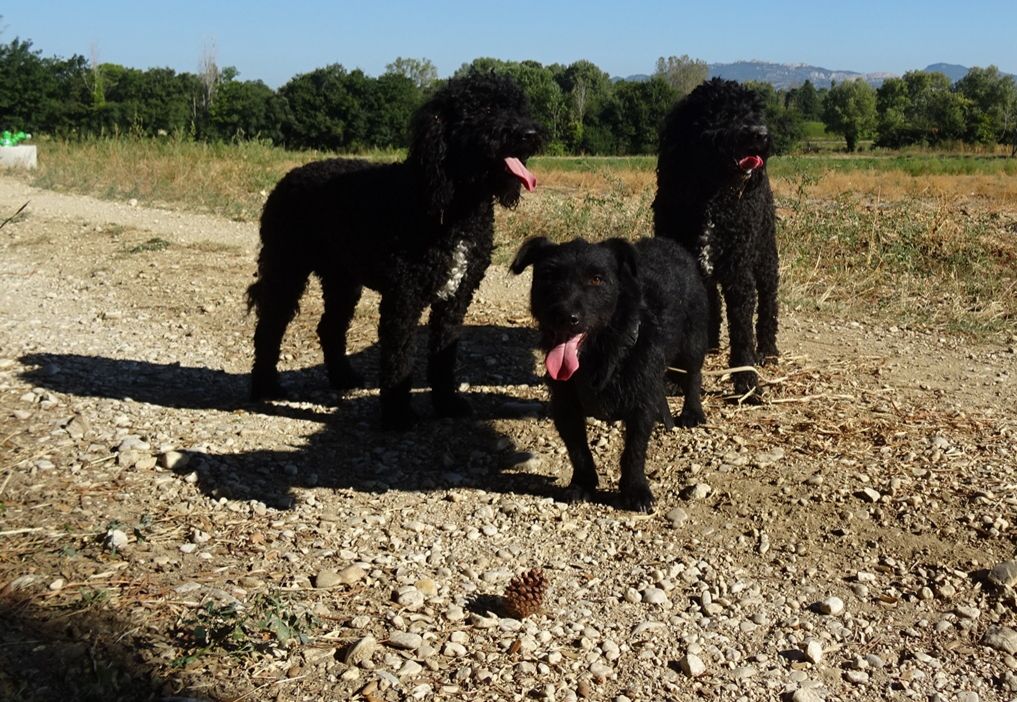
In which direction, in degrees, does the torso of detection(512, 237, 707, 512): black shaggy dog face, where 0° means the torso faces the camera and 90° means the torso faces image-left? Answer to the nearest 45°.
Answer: approximately 45°

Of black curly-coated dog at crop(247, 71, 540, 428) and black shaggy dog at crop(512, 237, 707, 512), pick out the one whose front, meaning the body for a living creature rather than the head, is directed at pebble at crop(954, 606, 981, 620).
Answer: the black curly-coated dog

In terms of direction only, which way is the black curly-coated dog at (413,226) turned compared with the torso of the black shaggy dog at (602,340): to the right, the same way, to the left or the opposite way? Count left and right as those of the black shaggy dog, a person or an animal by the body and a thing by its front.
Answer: to the left

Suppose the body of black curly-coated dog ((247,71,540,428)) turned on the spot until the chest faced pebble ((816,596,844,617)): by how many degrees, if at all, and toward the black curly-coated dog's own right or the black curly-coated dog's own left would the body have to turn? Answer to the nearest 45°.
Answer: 0° — it already faces it
